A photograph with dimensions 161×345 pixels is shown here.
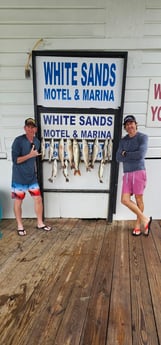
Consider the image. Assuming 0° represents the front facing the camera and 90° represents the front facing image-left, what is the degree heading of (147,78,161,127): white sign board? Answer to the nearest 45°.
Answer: approximately 0°

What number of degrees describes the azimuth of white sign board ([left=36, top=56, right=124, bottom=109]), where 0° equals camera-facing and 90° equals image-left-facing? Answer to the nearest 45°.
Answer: approximately 0°

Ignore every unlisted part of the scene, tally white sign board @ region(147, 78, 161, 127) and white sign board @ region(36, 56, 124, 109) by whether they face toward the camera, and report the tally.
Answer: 2

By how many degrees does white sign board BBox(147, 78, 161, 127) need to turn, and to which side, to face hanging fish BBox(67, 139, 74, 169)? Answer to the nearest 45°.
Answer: approximately 90° to its right

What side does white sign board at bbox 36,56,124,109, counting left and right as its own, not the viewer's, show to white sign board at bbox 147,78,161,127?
left

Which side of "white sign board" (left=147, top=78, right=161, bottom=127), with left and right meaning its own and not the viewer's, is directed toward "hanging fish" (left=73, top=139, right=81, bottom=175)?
right
